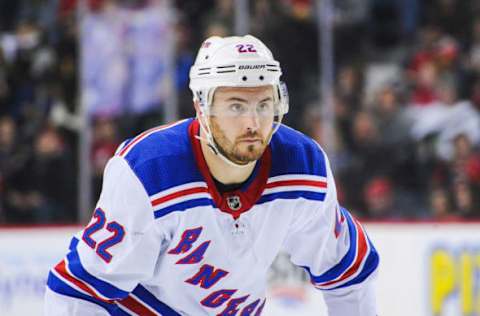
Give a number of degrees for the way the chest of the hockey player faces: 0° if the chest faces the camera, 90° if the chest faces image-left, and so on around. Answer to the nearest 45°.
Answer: approximately 315°
